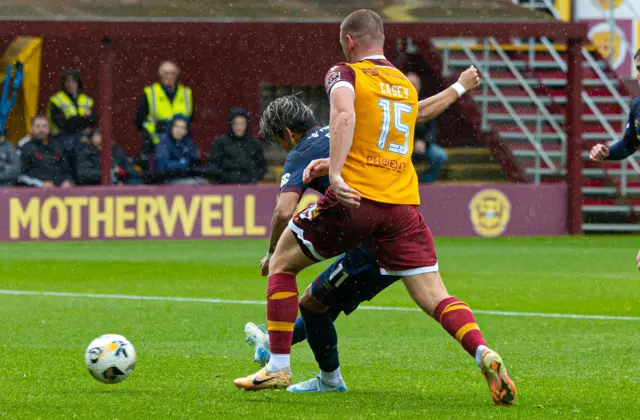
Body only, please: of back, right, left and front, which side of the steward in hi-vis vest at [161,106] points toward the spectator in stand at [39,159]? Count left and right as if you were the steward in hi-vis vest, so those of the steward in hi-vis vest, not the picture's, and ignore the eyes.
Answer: right

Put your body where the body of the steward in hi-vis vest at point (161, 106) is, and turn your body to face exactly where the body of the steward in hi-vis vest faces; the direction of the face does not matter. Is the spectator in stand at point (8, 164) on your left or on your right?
on your right

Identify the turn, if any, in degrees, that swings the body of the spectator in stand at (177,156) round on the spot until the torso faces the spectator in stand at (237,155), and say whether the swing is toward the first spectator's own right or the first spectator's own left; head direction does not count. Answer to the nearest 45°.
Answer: approximately 90° to the first spectator's own left

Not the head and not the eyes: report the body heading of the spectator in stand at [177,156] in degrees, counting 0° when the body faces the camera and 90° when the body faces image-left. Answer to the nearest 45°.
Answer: approximately 0°
